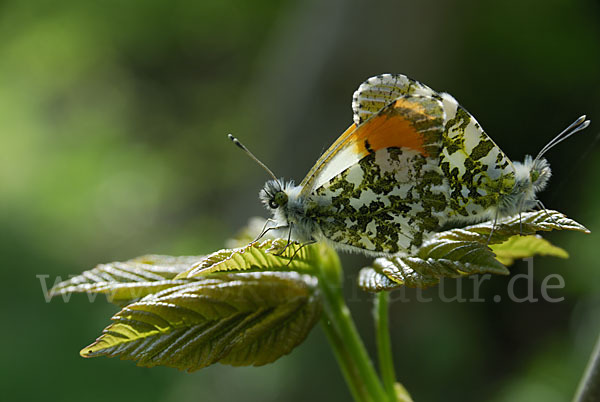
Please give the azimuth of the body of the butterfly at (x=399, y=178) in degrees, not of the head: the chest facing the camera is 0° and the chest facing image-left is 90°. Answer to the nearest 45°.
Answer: approximately 90°
